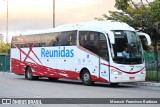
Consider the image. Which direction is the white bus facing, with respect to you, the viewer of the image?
facing the viewer and to the right of the viewer

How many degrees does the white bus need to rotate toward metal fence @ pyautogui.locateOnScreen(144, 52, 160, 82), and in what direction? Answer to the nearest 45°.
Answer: approximately 90° to its left
